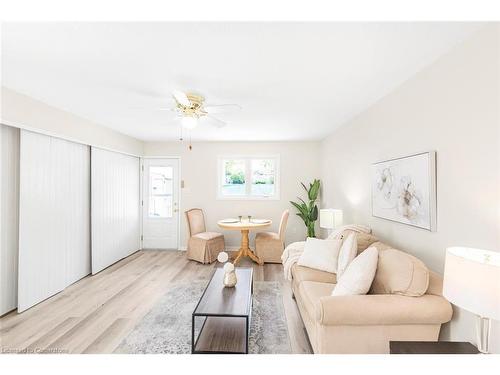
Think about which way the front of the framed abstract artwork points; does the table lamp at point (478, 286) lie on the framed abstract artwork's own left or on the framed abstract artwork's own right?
on the framed abstract artwork's own left

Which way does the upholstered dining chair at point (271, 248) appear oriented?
to the viewer's left

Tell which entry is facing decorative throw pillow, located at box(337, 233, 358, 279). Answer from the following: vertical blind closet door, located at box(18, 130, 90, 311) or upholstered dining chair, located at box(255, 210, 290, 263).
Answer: the vertical blind closet door

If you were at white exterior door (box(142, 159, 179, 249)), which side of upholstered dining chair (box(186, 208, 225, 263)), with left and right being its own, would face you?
back

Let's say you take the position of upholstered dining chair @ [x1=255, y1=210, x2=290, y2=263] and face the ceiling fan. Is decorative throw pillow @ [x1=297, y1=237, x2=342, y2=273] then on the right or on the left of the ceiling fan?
left

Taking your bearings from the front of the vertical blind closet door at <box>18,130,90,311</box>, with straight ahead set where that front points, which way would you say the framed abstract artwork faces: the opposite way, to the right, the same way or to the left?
the opposite way

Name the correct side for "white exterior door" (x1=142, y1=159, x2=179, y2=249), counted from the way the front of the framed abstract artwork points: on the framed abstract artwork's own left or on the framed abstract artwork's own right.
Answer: on the framed abstract artwork's own right

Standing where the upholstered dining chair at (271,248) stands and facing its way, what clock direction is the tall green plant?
The tall green plant is roughly at 5 o'clock from the upholstered dining chair.

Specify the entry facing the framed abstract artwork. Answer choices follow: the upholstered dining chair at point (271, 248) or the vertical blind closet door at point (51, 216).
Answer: the vertical blind closet door

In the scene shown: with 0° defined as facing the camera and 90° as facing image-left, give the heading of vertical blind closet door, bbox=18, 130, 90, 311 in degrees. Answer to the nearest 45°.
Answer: approximately 315°

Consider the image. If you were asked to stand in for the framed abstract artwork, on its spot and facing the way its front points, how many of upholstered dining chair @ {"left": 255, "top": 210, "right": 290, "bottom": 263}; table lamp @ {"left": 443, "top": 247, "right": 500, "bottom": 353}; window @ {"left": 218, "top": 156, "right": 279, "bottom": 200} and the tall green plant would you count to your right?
3
